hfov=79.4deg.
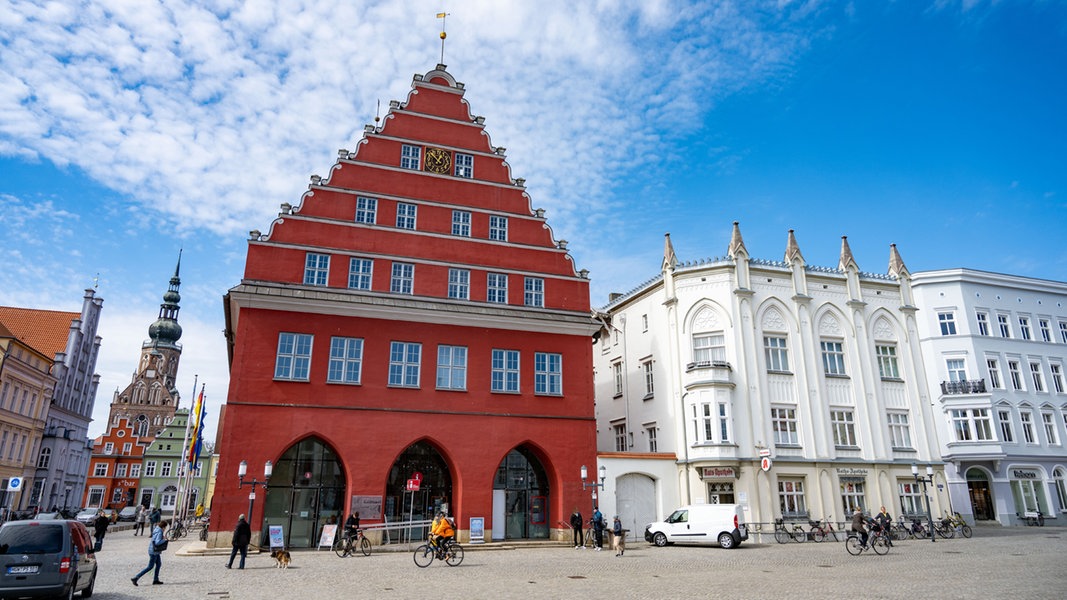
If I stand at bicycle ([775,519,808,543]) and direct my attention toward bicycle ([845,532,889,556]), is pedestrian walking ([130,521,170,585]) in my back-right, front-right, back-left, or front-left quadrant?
front-right

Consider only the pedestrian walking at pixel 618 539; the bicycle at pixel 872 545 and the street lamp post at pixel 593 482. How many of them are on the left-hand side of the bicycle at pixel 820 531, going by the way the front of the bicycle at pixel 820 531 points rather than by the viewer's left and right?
0

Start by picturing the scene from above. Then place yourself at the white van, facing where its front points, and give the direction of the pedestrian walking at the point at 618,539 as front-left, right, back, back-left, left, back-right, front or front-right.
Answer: front-left

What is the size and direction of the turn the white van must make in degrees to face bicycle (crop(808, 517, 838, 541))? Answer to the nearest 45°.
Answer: approximately 135° to its right

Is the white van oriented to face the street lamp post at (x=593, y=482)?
yes

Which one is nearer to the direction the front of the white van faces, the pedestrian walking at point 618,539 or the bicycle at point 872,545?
the pedestrian walking

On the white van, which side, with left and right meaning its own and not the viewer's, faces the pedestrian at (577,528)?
front

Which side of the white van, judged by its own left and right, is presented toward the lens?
left
